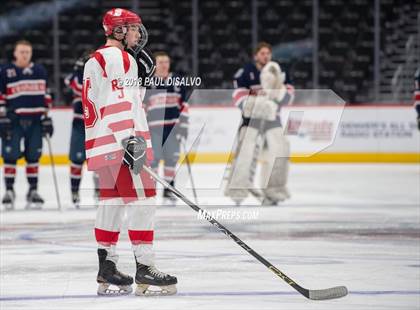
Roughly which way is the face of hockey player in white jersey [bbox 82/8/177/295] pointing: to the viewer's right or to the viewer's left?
to the viewer's right

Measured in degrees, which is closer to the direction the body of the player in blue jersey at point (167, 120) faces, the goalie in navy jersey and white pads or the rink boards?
the goalie in navy jersey and white pads

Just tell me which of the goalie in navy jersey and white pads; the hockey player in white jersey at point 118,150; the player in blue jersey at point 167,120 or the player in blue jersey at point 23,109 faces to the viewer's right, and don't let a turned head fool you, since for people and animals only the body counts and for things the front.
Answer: the hockey player in white jersey

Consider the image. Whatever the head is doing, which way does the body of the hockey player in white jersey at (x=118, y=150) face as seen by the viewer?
to the viewer's right

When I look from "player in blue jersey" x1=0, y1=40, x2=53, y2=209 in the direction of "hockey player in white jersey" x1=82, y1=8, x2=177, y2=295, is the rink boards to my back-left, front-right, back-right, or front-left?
back-left

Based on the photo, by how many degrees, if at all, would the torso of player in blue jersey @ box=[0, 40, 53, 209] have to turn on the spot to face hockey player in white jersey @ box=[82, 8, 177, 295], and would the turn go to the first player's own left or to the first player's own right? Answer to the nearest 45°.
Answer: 0° — they already face them

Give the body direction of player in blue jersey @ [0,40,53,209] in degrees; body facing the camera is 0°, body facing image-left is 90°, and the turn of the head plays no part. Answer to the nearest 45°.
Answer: approximately 0°

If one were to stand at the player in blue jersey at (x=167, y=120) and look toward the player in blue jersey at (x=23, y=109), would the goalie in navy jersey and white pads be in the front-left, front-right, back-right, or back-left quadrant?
back-left

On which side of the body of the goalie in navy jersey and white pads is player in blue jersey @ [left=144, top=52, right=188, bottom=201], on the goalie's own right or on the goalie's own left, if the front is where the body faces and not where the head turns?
on the goalie's own right

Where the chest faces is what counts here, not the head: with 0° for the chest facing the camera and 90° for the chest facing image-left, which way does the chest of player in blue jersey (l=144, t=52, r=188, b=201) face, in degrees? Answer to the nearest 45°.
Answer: approximately 0°
